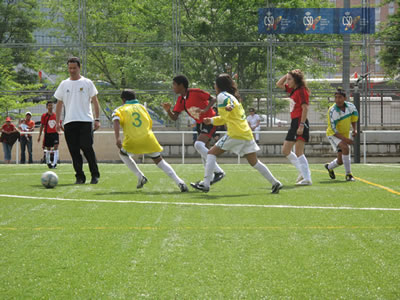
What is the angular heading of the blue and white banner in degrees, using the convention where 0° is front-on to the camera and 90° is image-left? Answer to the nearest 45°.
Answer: approximately 0°

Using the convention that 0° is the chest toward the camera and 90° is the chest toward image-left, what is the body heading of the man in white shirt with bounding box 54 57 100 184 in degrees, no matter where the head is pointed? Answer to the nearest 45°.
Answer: approximately 0°

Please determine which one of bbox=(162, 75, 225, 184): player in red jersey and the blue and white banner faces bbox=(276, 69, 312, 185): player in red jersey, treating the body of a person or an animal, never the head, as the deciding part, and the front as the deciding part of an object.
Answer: the blue and white banner

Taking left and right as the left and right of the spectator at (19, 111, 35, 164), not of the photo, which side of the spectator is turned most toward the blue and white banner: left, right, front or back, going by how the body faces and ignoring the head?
left

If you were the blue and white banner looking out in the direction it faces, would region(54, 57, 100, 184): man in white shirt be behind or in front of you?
in front

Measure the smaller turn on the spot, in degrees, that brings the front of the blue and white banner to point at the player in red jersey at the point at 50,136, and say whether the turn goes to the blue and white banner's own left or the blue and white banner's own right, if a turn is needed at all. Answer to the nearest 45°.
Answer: approximately 45° to the blue and white banner's own right

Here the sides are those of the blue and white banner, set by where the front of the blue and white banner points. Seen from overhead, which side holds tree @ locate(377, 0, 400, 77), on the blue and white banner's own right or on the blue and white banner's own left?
on the blue and white banner's own left

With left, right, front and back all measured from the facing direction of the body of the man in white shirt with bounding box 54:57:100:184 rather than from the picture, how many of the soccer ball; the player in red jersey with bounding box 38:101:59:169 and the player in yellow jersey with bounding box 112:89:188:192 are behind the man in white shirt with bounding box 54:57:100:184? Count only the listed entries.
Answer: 1

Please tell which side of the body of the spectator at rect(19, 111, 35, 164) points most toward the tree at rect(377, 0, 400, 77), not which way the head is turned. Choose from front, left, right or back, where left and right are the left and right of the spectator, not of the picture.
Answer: left

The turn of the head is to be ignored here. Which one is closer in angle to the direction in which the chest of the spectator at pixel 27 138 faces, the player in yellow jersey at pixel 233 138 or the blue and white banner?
the player in yellow jersey
